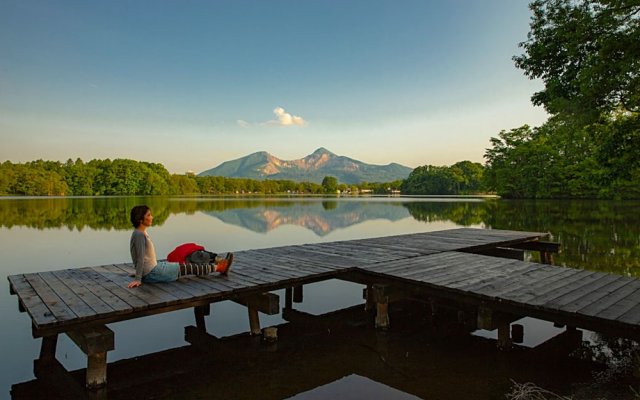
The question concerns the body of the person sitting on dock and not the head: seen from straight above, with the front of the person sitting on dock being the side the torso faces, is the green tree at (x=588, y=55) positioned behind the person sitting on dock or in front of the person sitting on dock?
in front

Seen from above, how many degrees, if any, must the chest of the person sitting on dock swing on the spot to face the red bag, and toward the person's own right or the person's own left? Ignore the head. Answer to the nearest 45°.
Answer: approximately 45° to the person's own left

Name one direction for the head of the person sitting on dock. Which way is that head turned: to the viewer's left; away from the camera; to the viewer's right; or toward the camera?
to the viewer's right

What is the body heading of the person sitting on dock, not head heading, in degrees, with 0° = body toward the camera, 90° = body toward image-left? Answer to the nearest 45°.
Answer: approximately 270°
